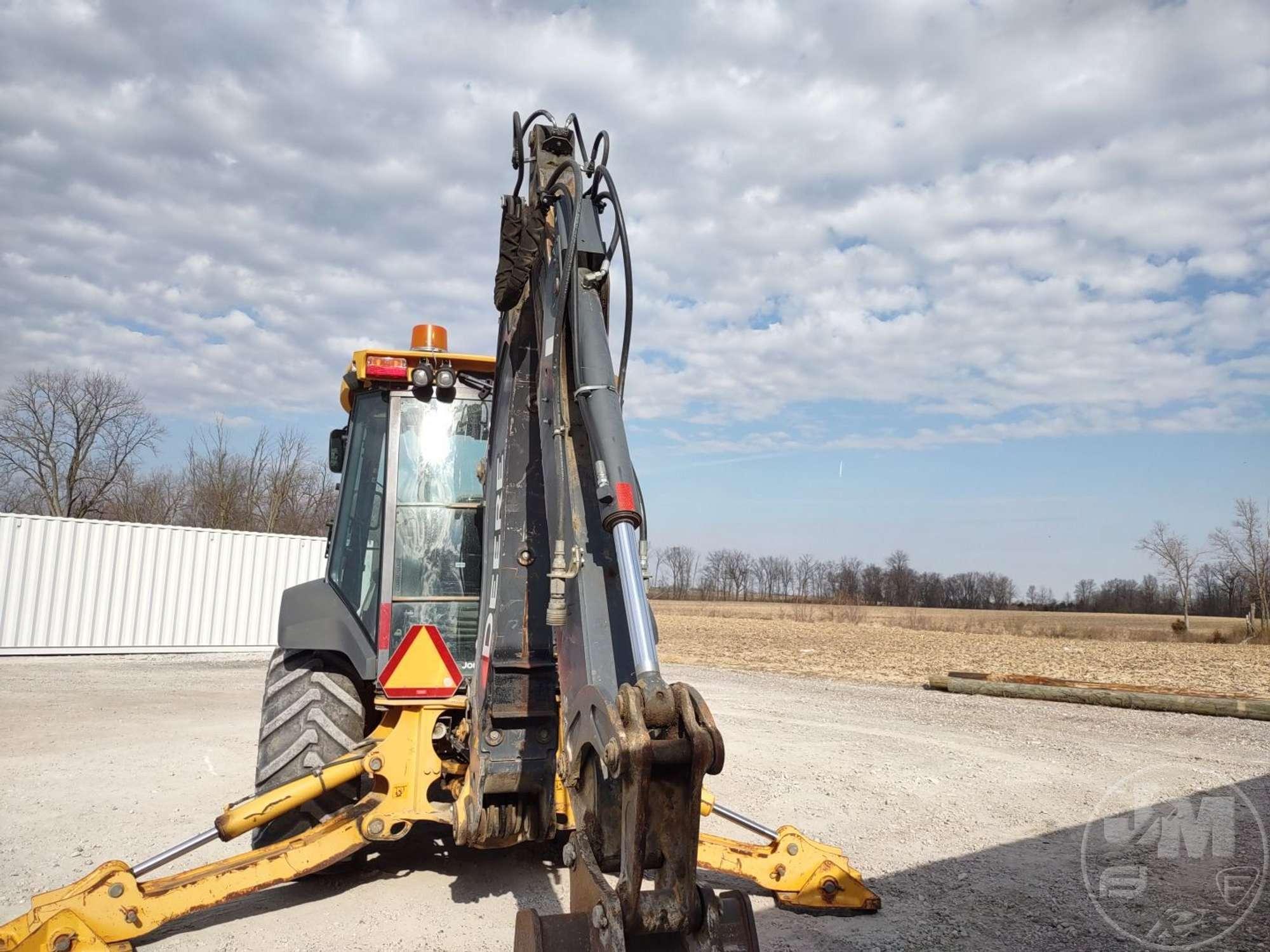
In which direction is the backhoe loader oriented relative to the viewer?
away from the camera
